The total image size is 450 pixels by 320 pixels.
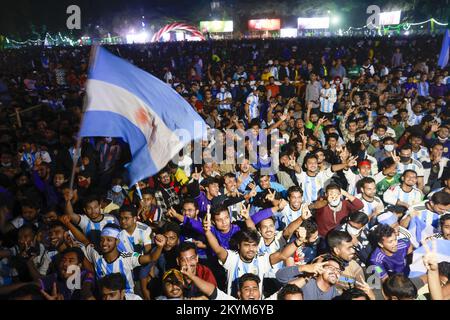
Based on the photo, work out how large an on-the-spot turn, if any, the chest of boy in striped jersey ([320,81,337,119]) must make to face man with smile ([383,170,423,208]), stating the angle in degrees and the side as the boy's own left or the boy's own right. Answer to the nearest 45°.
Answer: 0° — they already face them

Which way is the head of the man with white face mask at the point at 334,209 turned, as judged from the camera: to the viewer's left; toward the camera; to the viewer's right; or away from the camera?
toward the camera

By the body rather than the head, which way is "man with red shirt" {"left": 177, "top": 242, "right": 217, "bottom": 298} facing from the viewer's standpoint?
toward the camera

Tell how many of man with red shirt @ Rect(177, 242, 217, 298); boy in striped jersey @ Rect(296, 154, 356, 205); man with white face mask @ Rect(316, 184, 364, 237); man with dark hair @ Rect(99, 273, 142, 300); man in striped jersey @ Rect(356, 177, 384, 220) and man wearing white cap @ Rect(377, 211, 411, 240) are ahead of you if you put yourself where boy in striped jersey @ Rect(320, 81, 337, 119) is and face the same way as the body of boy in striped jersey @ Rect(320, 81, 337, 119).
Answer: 6

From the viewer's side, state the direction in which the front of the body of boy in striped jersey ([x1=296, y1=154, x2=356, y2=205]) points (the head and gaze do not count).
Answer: toward the camera

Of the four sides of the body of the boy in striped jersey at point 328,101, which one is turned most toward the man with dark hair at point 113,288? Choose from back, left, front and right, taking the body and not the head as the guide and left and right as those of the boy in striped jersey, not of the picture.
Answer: front

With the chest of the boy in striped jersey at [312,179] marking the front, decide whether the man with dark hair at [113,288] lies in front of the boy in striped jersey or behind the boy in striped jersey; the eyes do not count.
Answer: in front

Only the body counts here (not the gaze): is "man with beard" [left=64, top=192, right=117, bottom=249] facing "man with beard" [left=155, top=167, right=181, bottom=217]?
no

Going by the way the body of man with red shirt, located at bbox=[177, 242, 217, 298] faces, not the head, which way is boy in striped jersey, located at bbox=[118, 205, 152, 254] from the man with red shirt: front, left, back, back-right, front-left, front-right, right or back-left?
back-right

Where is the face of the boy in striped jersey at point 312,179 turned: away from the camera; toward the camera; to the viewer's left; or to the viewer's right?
toward the camera

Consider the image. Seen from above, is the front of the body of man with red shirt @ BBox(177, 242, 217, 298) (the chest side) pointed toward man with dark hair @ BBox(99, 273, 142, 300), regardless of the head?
no

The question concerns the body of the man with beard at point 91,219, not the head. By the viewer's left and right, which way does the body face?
facing the viewer

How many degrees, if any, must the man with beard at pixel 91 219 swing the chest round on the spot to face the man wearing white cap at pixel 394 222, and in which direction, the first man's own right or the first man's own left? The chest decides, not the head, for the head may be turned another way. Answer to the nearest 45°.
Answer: approximately 90° to the first man's own left

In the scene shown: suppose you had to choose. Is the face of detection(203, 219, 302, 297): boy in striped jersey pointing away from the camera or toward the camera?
toward the camera

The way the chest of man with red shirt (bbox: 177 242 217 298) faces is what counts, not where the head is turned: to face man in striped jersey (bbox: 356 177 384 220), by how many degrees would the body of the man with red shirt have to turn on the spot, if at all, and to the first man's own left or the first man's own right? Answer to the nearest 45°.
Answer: approximately 135° to the first man's own left

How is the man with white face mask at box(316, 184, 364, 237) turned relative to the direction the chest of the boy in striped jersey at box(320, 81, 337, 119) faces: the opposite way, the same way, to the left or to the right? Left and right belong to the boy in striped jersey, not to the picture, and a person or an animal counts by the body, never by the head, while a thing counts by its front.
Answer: the same way

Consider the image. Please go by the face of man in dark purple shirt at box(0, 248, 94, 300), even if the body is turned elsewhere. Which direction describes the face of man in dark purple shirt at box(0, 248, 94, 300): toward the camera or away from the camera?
toward the camera

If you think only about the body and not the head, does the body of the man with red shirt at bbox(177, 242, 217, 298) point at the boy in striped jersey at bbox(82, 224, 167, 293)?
no

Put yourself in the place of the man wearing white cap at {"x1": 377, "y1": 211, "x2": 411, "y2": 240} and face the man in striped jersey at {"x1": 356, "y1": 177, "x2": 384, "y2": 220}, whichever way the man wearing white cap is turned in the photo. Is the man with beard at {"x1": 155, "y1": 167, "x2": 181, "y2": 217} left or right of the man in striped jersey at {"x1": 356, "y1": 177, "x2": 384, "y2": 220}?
left

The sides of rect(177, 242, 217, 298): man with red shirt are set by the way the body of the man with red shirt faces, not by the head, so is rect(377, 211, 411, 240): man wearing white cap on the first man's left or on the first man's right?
on the first man's left
